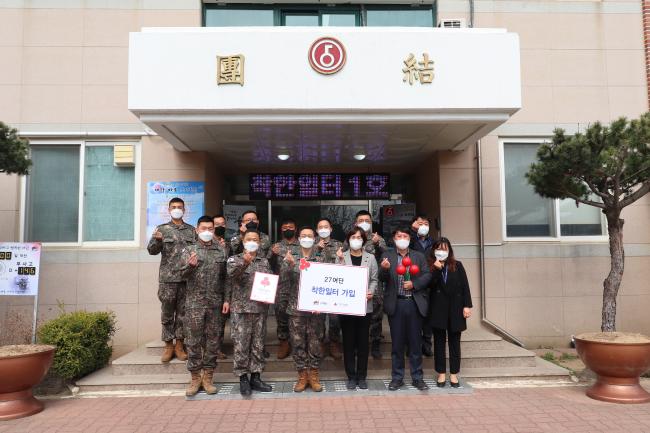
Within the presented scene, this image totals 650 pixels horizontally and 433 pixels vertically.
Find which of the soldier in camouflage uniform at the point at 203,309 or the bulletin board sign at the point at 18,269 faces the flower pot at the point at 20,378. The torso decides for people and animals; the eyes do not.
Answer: the bulletin board sign

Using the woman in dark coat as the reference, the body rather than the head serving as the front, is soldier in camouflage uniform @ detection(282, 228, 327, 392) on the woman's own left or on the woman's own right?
on the woman's own right

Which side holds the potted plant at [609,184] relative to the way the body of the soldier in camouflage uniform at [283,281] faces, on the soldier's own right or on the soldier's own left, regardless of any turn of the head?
on the soldier's own left

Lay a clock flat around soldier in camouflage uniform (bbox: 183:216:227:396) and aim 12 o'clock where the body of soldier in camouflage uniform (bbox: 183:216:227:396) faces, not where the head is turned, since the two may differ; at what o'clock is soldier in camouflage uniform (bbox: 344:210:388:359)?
soldier in camouflage uniform (bbox: 344:210:388:359) is roughly at 9 o'clock from soldier in camouflage uniform (bbox: 183:216:227:396).

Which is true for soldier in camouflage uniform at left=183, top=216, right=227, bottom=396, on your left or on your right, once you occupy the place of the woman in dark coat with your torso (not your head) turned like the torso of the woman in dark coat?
on your right

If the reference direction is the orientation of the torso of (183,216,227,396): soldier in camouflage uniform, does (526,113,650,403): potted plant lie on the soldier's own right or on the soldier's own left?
on the soldier's own left
